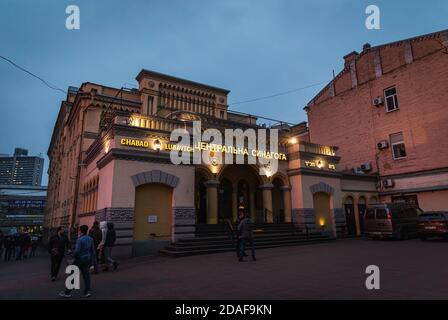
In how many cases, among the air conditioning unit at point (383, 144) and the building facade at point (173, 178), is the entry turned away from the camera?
0

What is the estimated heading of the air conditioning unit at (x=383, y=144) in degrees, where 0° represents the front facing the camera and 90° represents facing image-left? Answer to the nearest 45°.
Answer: approximately 45°

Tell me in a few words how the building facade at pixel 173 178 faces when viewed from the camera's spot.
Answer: facing the viewer and to the right of the viewer

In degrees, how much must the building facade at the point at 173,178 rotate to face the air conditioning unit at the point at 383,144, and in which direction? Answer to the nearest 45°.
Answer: approximately 45° to its left

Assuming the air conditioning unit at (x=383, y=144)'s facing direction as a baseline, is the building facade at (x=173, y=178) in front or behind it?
in front

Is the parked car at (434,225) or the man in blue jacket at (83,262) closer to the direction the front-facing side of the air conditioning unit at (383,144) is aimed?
the man in blue jacket
